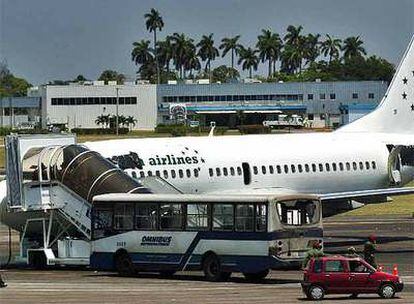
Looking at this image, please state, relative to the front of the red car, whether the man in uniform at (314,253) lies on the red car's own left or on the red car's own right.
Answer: on the red car's own left

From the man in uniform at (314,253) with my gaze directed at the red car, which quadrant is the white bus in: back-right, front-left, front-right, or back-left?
back-right

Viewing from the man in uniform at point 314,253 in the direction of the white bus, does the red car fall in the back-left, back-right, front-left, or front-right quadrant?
back-left

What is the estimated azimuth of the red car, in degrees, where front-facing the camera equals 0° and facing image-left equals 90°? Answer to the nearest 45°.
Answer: approximately 270°
